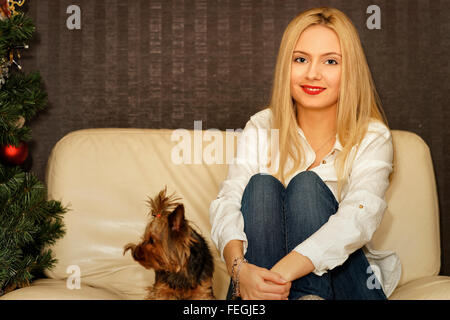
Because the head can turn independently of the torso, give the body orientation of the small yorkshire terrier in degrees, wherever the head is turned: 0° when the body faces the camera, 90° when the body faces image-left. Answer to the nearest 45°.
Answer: approximately 90°

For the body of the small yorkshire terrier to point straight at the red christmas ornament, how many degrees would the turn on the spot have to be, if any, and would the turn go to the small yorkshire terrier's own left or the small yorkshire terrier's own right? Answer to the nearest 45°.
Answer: approximately 45° to the small yorkshire terrier's own right

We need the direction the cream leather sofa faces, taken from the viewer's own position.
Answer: facing the viewer
